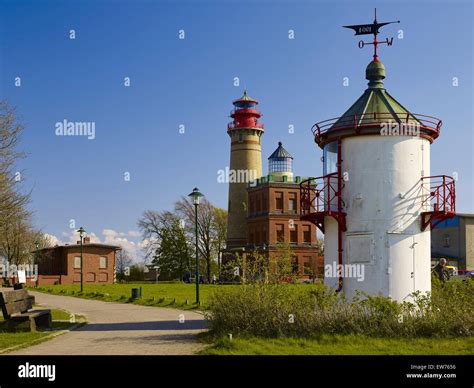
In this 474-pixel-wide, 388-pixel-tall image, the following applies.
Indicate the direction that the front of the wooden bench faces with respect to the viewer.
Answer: facing the viewer and to the right of the viewer

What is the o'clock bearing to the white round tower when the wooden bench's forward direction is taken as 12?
The white round tower is roughly at 11 o'clock from the wooden bench.

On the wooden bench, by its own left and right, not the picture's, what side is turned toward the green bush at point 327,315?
front

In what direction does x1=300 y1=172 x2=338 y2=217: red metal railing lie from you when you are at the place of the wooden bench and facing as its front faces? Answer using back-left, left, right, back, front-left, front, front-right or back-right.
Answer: front-left
